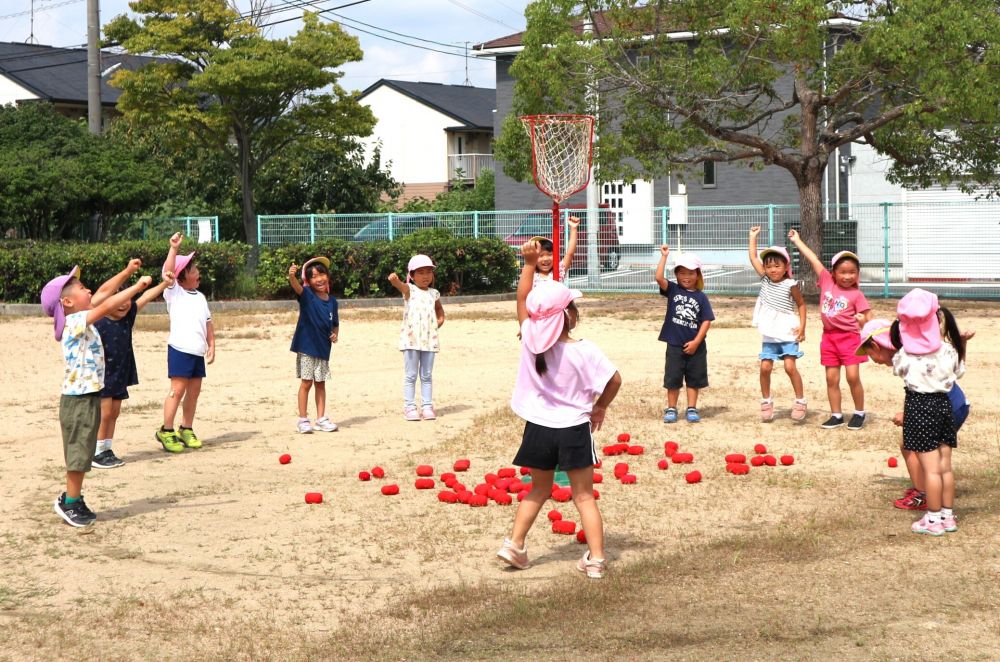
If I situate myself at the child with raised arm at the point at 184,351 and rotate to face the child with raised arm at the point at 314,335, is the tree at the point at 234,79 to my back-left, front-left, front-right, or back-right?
front-left

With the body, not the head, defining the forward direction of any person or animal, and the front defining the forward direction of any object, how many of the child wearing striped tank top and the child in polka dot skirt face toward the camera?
1

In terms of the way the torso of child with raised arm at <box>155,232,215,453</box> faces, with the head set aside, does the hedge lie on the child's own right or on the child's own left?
on the child's own left

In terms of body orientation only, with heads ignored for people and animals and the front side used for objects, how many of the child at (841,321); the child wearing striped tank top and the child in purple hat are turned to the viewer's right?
1

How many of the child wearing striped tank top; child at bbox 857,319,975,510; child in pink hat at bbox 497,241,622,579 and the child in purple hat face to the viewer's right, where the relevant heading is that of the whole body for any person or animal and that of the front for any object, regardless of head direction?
1

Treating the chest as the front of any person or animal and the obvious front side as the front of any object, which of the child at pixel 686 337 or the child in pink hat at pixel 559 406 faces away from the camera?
the child in pink hat

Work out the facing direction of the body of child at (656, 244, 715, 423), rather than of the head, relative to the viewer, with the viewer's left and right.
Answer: facing the viewer

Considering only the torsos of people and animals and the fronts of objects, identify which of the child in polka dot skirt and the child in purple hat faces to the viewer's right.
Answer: the child in purple hat

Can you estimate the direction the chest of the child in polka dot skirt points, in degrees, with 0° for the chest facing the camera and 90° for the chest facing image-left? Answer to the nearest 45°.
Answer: approximately 135°

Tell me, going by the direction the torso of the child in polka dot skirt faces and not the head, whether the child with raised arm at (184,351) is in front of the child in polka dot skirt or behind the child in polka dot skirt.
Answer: in front

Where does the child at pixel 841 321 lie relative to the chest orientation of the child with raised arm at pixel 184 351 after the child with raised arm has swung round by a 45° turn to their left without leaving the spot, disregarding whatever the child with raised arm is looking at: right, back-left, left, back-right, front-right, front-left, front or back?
front

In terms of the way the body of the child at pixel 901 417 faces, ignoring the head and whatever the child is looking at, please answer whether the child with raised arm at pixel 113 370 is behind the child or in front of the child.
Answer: in front

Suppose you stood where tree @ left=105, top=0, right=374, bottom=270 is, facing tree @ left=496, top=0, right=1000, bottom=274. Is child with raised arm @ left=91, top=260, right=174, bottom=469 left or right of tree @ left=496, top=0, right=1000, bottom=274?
right

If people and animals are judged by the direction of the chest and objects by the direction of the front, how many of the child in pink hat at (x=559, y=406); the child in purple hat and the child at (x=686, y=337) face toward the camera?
1

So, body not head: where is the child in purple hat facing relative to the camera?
to the viewer's right
